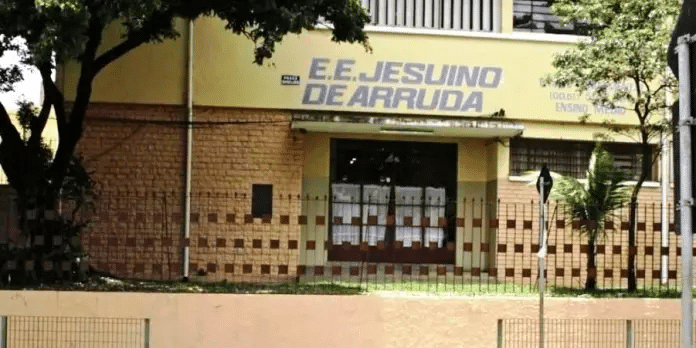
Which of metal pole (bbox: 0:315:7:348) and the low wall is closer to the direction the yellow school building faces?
the low wall

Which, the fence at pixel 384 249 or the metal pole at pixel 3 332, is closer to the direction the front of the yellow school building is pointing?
the fence

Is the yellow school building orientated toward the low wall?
yes

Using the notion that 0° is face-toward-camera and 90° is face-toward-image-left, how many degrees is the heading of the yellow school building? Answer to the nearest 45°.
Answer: approximately 0°

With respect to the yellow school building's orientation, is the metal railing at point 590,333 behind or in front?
in front

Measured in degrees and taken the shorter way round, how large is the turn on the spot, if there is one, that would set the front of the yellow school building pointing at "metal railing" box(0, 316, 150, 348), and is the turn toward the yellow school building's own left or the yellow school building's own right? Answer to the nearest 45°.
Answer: approximately 45° to the yellow school building's own right

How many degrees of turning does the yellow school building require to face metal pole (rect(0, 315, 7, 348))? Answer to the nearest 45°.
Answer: approximately 45° to its right

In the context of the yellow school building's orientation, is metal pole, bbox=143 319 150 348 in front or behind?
in front

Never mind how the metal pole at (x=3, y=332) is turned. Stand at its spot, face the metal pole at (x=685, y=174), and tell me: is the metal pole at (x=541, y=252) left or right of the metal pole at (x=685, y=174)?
left
